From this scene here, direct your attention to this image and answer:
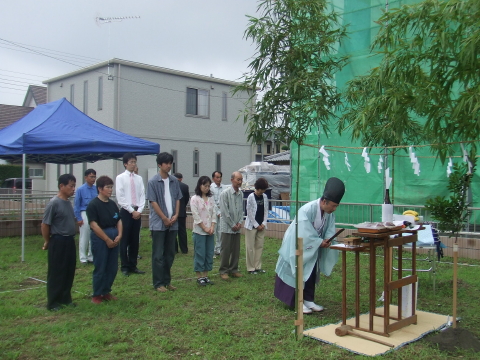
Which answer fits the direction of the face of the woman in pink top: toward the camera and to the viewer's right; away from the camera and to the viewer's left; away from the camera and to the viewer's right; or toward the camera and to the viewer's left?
toward the camera and to the viewer's right

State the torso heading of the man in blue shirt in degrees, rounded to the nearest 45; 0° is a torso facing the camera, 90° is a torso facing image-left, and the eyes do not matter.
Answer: approximately 315°

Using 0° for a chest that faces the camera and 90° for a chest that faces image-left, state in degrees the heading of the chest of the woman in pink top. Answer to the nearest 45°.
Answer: approximately 315°

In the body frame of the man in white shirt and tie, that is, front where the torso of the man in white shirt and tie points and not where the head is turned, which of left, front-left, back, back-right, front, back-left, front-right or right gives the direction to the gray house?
back-left

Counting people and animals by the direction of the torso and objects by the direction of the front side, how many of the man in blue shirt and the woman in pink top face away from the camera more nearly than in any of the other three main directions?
0

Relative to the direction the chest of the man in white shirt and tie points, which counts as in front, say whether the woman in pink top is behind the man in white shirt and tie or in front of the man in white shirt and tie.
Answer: in front

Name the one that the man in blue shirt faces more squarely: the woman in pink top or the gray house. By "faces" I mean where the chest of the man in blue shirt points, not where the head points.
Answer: the woman in pink top

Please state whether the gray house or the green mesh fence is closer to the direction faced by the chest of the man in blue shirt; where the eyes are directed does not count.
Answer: the green mesh fence

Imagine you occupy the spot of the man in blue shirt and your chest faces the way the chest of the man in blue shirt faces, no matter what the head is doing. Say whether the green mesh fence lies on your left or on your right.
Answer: on your left

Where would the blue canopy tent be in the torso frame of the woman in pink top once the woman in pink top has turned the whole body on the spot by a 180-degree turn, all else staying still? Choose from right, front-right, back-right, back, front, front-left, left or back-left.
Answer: front

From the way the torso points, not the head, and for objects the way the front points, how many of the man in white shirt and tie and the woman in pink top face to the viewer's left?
0

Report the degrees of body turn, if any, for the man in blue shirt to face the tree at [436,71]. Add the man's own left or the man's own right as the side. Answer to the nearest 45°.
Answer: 0° — they already face it
